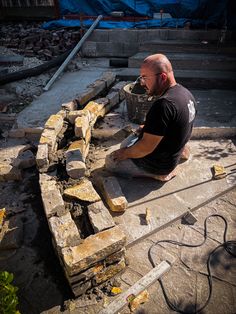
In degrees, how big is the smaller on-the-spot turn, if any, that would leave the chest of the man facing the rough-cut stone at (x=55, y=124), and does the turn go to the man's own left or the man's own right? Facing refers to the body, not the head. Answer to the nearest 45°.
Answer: approximately 45° to the man's own right

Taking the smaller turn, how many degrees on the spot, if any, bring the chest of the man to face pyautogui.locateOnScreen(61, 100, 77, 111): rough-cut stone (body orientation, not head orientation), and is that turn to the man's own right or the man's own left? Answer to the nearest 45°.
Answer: approximately 45° to the man's own right

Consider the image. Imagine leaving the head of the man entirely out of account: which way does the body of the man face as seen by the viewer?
to the viewer's left

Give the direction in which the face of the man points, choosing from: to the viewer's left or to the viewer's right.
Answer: to the viewer's left

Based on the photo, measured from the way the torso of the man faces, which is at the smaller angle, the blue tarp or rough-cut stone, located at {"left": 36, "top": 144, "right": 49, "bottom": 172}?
the rough-cut stone

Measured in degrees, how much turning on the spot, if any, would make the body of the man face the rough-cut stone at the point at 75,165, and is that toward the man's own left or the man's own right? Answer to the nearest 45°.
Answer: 0° — they already face it

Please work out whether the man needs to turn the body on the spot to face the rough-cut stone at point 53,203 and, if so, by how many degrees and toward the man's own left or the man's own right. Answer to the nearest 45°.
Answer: approximately 45° to the man's own left
